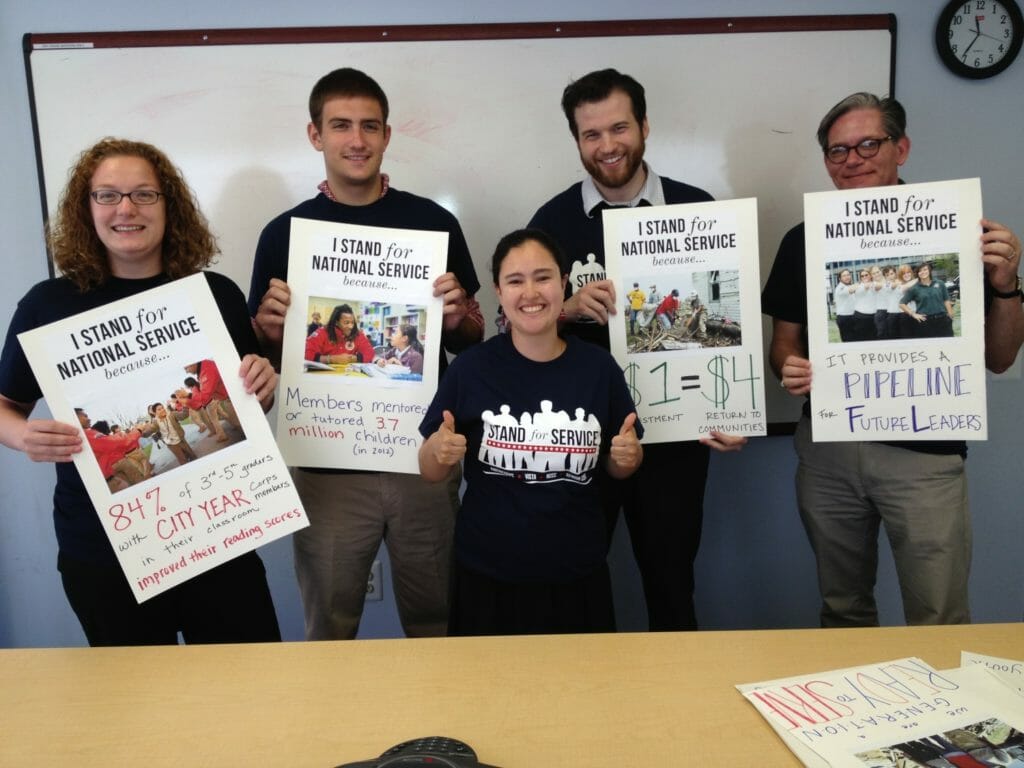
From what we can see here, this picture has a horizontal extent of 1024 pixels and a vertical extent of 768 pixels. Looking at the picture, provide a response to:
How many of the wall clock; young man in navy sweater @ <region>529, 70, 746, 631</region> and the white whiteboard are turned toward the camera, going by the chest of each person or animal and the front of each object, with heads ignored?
3

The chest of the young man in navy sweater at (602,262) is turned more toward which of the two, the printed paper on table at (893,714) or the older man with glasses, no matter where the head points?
the printed paper on table

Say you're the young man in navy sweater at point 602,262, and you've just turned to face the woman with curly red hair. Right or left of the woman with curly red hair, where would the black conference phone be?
left

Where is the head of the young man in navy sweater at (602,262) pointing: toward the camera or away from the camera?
toward the camera

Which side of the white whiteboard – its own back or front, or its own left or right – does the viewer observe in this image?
front

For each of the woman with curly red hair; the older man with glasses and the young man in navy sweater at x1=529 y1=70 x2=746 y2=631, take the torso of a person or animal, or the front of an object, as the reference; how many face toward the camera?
3

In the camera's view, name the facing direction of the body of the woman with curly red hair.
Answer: toward the camera

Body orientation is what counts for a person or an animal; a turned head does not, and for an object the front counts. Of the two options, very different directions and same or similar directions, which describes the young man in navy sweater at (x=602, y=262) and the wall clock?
same or similar directions

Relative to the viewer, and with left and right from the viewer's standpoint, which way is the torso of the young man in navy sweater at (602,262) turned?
facing the viewer

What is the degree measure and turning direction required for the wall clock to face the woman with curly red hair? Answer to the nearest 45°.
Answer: approximately 45° to its right

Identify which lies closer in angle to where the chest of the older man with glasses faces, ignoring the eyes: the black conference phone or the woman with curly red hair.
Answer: the black conference phone
